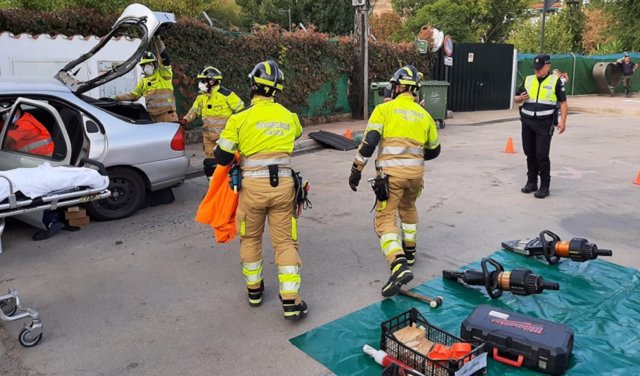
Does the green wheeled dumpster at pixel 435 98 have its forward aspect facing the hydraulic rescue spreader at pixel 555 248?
yes

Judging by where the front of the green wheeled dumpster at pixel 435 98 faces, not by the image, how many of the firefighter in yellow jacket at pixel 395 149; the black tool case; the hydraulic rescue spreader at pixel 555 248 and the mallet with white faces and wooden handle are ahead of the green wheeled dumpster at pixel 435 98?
4

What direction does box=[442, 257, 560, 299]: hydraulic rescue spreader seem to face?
to the viewer's left

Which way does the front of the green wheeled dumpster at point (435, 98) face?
toward the camera

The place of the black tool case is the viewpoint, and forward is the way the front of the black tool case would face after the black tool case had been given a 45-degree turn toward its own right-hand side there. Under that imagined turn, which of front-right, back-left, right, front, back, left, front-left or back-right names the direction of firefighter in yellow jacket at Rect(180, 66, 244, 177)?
front-right

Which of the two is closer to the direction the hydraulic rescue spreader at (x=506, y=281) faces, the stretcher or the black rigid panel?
the stretcher

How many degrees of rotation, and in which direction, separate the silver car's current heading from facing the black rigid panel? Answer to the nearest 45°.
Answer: approximately 135° to its right

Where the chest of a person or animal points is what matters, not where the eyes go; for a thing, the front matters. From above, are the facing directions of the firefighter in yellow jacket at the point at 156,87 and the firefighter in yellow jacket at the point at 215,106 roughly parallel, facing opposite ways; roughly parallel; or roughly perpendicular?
roughly parallel

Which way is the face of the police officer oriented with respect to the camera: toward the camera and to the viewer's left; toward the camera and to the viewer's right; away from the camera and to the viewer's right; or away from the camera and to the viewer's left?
toward the camera and to the viewer's left

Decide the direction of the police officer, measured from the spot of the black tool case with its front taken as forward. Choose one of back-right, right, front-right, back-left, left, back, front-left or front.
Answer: back-right

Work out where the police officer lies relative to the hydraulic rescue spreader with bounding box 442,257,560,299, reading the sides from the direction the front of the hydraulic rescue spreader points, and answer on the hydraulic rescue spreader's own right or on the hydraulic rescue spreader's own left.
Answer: on the hydraulic rescue spreader's own right

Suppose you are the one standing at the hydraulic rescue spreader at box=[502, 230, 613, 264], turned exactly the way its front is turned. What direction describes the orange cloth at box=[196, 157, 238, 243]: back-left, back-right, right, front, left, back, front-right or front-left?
front-left

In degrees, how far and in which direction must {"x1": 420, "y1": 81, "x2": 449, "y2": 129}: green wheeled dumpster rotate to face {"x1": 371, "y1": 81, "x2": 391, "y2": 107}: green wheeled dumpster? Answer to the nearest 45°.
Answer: approximately 90° to its right
